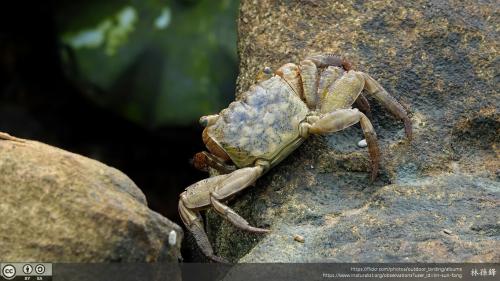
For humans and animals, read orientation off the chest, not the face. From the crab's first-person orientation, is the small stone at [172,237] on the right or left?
on its left
